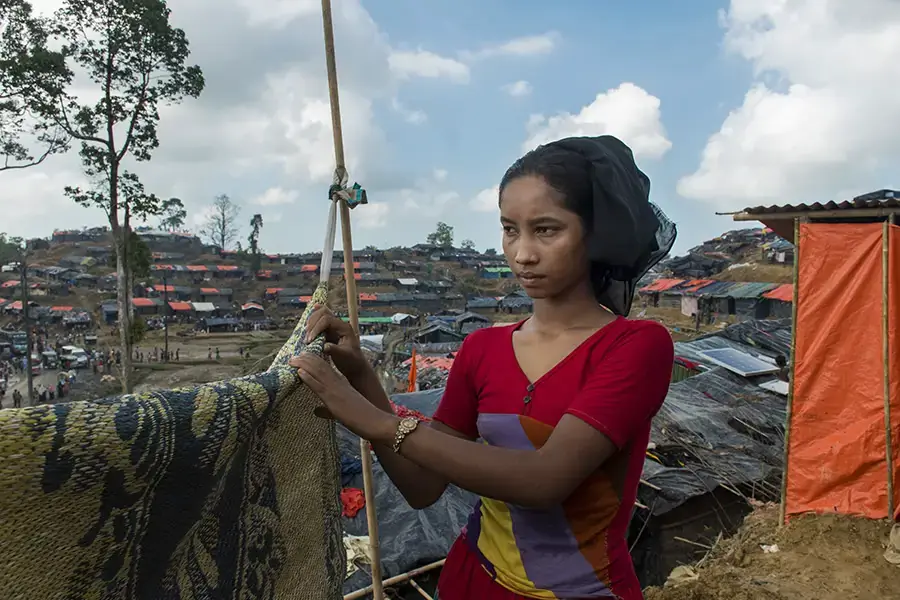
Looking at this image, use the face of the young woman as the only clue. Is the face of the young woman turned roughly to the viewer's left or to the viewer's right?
to the viewer's left

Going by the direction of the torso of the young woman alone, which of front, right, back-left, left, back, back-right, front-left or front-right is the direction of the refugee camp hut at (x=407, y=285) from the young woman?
back-right

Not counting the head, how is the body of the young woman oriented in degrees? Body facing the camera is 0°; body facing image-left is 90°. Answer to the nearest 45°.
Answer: approximately 45°

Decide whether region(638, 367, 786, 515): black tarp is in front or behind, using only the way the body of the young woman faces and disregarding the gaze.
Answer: behind

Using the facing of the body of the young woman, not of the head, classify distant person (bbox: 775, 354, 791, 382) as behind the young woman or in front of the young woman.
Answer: behind

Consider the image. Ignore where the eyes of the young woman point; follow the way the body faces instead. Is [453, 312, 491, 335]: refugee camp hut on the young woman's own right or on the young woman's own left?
on the young woman's own right

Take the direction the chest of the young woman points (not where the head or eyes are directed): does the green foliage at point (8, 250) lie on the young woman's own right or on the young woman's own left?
on the young woman's own right

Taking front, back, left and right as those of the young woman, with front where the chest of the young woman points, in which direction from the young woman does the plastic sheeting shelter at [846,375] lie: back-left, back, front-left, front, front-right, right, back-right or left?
back

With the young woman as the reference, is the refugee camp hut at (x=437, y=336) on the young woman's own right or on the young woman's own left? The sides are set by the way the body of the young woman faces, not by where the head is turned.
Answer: on the young woman's own right

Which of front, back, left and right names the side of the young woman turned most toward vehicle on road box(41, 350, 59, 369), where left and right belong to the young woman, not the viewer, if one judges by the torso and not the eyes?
right

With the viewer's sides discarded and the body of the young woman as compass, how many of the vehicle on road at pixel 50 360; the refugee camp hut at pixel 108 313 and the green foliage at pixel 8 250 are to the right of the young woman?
3

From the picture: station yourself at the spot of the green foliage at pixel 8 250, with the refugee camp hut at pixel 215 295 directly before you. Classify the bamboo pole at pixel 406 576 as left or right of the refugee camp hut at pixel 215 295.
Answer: right

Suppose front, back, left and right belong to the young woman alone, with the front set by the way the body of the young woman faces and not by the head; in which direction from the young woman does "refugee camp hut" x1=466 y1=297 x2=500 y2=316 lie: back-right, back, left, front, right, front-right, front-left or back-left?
back-right

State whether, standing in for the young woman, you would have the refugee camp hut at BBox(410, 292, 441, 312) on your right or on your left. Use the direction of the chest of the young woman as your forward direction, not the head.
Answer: on your right

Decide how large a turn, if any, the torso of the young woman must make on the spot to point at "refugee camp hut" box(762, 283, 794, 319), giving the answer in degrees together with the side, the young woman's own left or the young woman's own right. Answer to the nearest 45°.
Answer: approximately 180°
